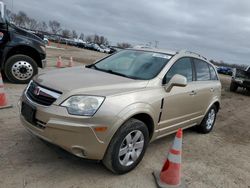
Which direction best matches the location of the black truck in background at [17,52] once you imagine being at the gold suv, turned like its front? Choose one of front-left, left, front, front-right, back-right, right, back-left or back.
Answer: right

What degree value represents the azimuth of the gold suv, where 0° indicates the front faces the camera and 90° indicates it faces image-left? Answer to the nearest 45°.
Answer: approximately 45°

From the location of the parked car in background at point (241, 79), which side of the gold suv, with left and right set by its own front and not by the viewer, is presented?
back
